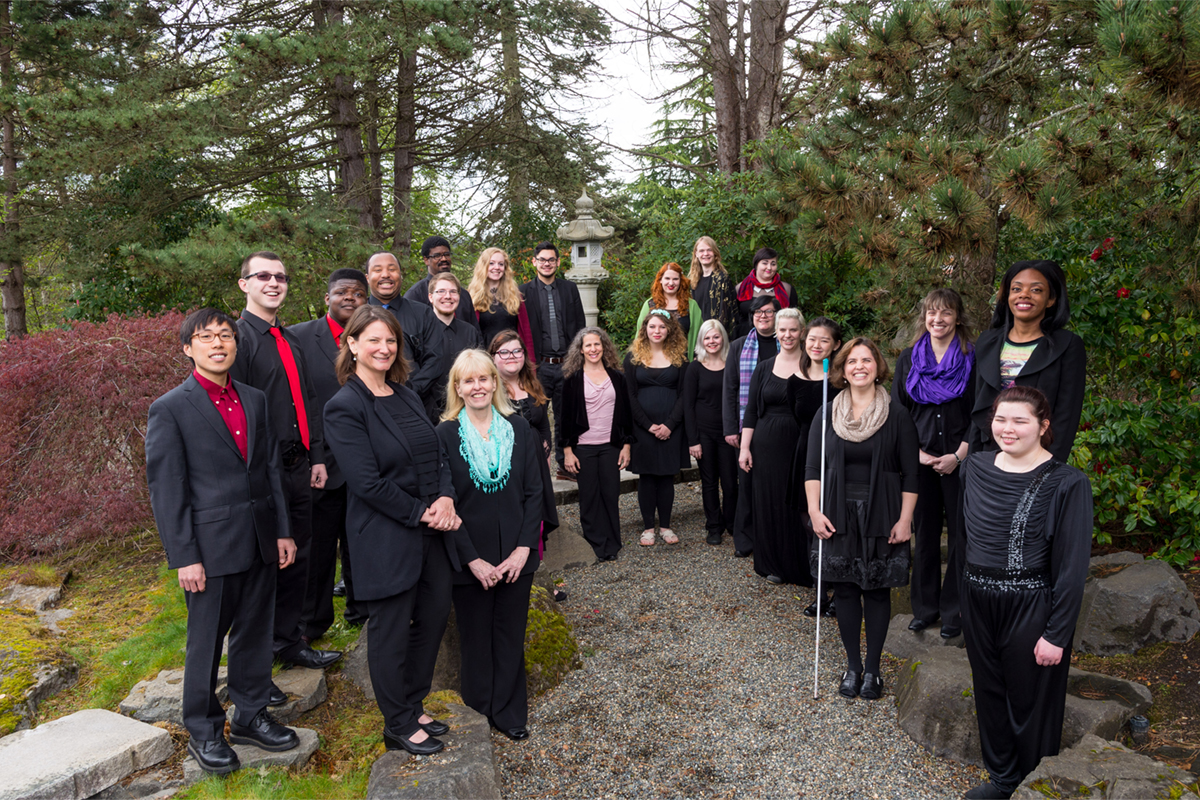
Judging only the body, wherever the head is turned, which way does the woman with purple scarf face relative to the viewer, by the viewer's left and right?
facing the viewer

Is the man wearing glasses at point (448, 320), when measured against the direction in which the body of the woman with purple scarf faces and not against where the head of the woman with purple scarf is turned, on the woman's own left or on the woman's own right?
on the woman's own right

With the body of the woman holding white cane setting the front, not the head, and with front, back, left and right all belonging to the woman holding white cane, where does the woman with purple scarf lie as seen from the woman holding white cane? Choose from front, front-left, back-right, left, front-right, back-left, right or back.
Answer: back-left

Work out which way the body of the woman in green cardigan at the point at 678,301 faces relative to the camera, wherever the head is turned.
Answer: toward the camera

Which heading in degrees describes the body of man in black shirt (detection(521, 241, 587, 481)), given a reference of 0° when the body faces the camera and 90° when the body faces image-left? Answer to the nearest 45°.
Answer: approximately 0°

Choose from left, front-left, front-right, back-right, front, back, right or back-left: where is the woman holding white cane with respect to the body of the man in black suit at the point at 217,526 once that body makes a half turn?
back-right

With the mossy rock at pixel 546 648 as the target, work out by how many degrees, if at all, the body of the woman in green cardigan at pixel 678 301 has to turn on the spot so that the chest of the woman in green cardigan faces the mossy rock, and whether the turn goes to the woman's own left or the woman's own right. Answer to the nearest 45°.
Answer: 0° — they already face it

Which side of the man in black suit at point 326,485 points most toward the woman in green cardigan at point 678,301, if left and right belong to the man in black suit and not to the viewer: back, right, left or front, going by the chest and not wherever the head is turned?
left

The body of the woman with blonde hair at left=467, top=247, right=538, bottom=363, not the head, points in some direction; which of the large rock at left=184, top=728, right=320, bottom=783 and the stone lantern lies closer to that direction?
the large rock
